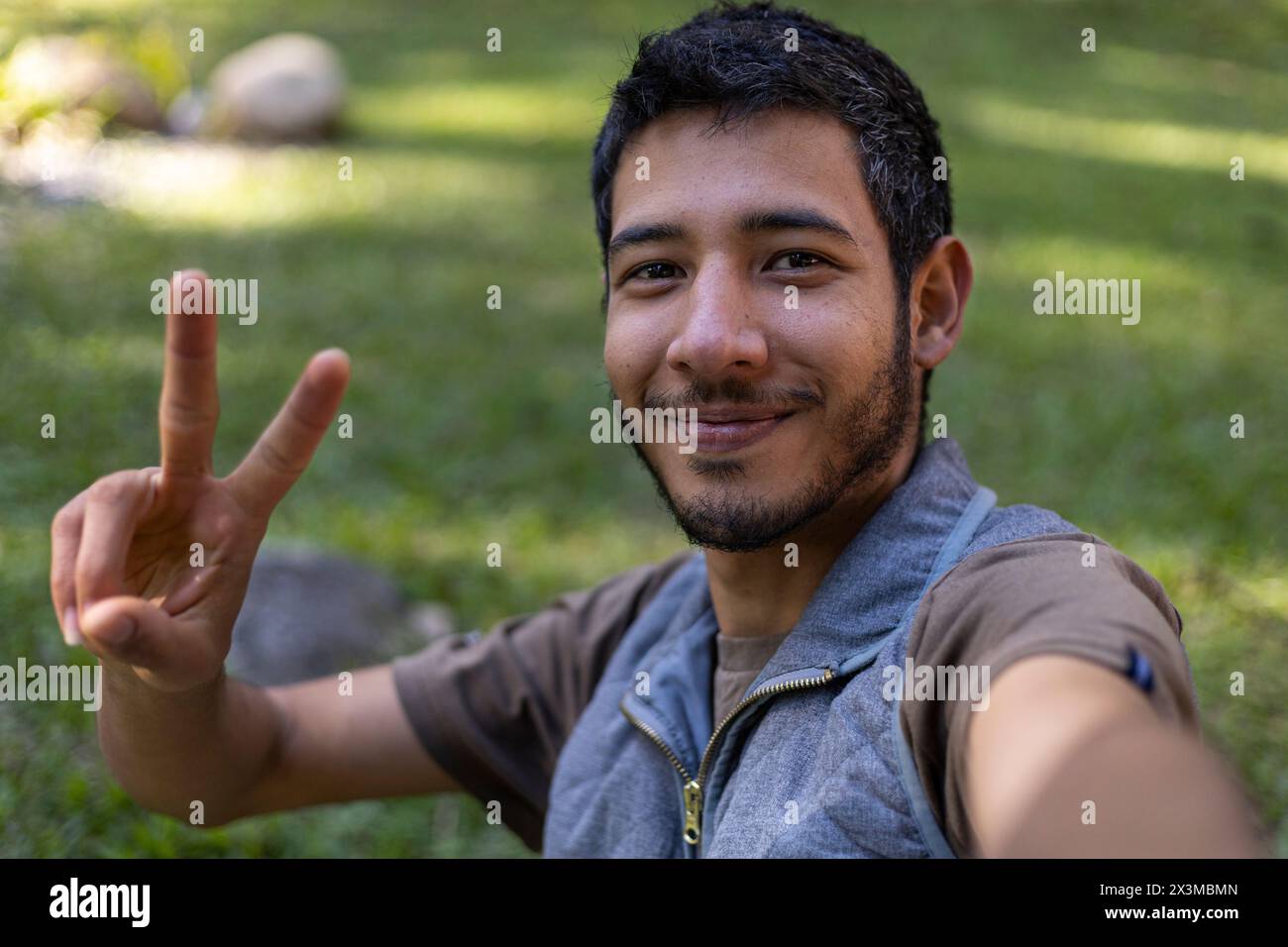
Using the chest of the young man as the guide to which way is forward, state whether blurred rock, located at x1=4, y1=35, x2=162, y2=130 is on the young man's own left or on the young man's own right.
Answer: on the young man's own right

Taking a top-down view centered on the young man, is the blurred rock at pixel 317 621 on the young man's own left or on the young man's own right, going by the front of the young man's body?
on the young man's own right

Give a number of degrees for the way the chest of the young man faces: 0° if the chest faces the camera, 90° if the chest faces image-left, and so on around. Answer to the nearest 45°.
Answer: approximately 45°

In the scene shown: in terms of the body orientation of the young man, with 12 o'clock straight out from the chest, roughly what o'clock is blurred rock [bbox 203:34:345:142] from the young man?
The blurred rock is roughly at 4 o'clock from the young man.

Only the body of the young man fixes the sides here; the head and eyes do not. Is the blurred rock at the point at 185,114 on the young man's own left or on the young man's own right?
on the young man's own right
